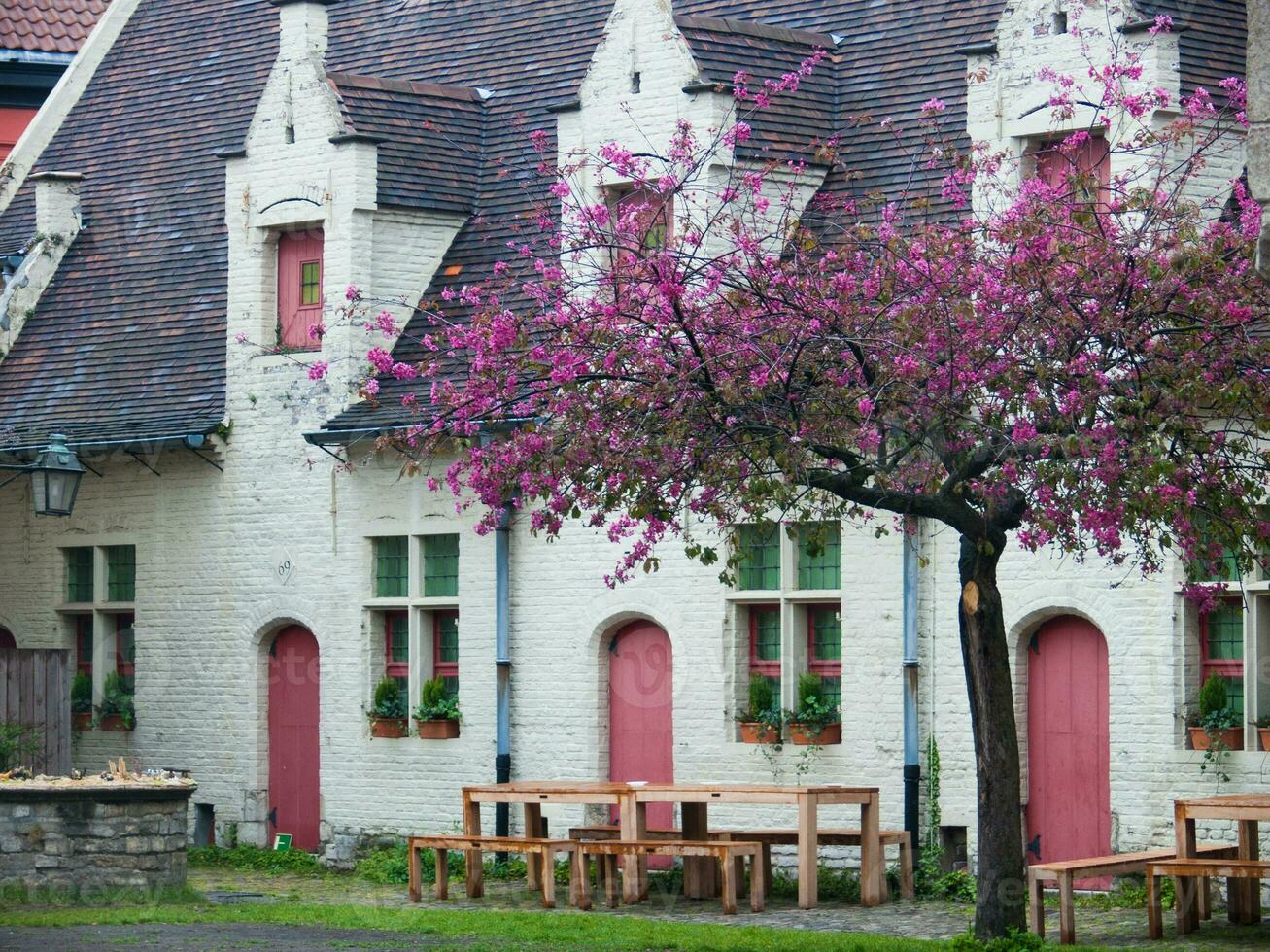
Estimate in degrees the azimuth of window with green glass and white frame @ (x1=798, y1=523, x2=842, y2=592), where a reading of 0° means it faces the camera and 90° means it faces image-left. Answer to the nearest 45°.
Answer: approximately 0°

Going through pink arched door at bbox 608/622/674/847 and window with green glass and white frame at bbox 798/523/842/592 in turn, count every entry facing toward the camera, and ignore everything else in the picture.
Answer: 2
